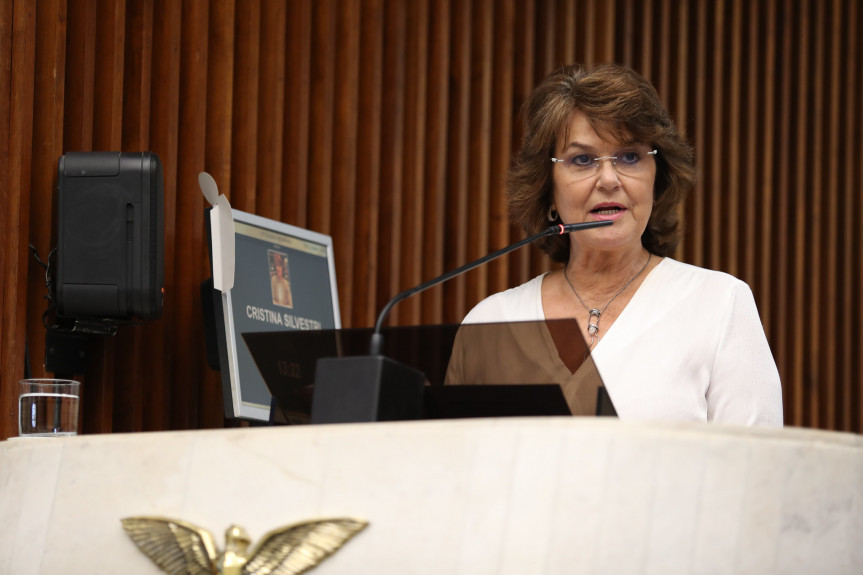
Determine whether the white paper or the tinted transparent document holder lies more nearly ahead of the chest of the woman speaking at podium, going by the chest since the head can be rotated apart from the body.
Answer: the tinted transparent document holder

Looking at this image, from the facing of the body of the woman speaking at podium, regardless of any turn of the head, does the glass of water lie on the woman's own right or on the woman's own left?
on the woman's own right

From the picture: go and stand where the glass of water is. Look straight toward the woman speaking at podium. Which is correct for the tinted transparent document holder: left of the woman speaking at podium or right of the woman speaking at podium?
right

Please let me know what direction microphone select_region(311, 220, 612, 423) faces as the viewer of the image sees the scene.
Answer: facing to the right of the viewer

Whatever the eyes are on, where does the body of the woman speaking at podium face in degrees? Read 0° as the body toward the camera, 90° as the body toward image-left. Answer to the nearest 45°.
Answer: approximately 0°

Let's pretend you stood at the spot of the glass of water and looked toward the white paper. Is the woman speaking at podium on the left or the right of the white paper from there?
right

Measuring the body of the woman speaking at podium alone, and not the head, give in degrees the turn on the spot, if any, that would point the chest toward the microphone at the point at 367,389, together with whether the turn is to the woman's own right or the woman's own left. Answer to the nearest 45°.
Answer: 0° — they already face it

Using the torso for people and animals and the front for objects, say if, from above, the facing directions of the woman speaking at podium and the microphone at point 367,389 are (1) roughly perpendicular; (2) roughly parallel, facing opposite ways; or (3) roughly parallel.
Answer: roughly perpendicular

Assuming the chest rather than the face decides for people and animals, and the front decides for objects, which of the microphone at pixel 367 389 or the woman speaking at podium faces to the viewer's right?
the microphone

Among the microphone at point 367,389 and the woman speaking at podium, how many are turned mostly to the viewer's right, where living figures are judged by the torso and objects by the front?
1
